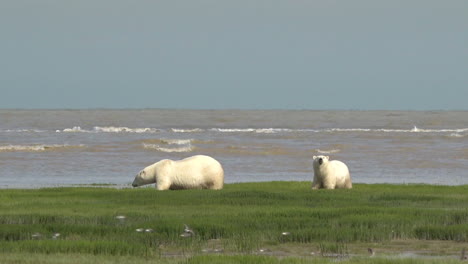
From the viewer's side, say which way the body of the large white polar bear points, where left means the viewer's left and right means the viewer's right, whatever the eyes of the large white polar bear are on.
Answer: facing to the left of the viewer

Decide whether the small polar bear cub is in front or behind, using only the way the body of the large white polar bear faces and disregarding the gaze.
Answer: behind

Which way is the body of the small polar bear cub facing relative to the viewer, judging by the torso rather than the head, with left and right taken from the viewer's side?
facing the viewer and to the left of the viewer

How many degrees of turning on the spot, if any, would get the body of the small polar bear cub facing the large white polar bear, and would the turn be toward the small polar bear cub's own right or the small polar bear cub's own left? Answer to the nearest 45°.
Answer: approximately 45° to the small polar bear cub's own right

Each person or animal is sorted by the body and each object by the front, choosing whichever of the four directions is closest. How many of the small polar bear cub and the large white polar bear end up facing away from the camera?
0
